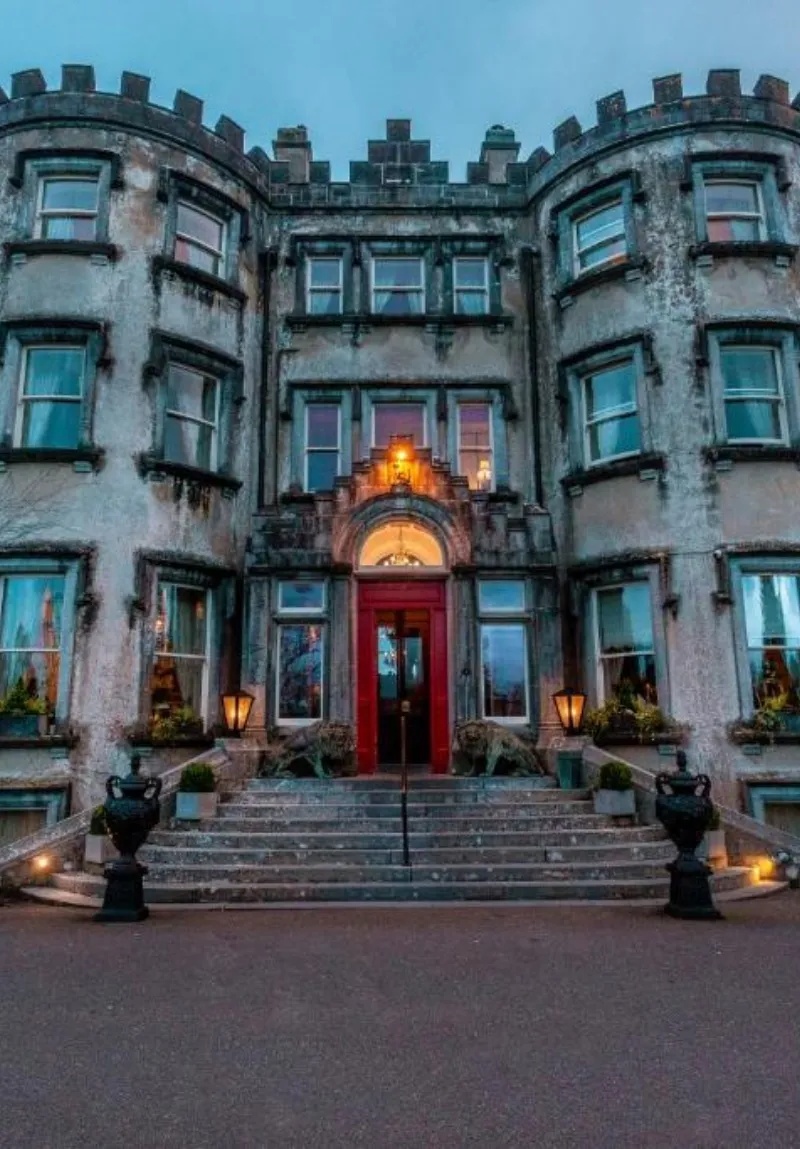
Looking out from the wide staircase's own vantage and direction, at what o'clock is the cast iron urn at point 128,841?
The cast iron urn is roughly at 2 o'clock from the wide staircase.

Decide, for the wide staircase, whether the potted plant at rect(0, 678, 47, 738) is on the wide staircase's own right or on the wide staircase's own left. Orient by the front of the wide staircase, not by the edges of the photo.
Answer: on the wide staircase's own right

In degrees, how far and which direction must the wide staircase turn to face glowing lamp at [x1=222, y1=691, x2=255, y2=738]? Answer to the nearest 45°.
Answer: approximately 135° to its right

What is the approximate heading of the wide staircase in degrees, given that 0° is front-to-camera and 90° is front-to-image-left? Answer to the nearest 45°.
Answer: approximately 0°

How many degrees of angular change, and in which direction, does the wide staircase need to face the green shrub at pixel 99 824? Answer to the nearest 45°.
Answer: approximately 90° to its right
